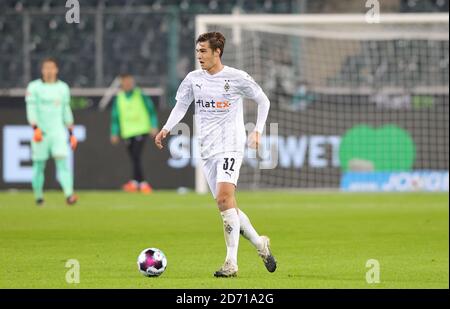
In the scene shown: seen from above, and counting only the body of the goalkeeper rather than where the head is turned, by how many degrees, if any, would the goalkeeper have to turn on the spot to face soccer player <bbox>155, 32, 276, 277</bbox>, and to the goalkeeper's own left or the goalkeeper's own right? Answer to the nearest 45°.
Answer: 0° — they already face them

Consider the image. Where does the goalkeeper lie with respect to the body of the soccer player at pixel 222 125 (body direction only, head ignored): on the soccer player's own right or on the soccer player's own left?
on the soccer player's own right

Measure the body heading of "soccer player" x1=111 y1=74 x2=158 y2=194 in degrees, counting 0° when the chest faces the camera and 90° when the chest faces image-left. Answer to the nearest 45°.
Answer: approximately 0°

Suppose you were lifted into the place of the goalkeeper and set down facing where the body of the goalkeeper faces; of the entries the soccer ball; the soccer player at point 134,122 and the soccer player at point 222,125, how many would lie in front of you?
2

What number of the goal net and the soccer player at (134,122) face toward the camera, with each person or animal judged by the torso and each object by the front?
2

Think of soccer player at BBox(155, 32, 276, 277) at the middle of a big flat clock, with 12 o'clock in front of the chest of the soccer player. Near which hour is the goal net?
The goal net is roughly at 5 o'clock from the soccer player.

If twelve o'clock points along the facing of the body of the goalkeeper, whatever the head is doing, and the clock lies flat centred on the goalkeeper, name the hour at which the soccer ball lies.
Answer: The soccer ball is roughly at 12 o'clock from the goalkeeper.
